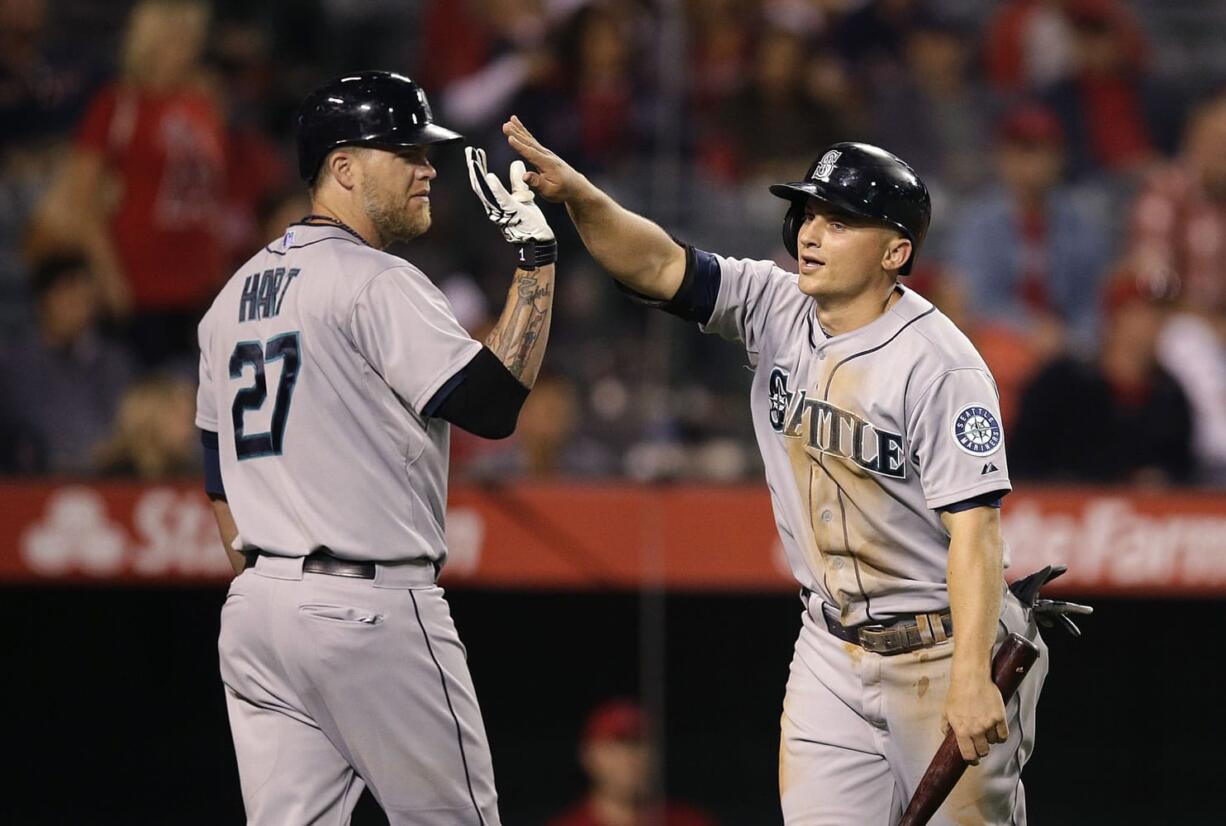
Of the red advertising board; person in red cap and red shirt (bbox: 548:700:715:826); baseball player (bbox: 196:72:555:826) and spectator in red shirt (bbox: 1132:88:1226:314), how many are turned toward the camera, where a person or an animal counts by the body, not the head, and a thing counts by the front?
3

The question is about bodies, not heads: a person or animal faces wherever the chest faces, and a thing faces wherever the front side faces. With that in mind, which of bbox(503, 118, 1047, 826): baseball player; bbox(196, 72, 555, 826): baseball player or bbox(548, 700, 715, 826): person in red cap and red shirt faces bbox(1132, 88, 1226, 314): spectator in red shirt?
bbox(196, 72, 555, 826): baseball player

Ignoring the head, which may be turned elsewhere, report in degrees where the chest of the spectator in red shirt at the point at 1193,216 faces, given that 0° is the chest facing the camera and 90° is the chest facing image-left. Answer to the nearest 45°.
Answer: approximately 0°

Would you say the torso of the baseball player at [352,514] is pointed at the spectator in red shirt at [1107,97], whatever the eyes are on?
yes

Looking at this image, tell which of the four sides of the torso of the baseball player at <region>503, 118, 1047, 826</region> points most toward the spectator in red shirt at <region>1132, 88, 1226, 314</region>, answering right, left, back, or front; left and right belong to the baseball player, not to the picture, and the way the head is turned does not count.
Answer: back

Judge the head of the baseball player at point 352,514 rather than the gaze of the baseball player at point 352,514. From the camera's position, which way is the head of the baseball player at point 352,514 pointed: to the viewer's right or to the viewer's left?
to the viewer's right

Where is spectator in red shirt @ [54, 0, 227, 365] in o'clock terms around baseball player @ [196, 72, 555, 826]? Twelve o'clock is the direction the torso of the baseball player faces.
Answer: The spectator in red shirt is roughly at 10 o'clock from the baseball player.

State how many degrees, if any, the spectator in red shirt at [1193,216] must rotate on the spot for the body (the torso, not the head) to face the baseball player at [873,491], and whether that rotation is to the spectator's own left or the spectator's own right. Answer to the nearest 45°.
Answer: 0° — they already face them

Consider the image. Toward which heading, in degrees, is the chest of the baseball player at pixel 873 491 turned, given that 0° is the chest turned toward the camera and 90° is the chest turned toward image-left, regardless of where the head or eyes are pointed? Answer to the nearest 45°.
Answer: approximately 45°

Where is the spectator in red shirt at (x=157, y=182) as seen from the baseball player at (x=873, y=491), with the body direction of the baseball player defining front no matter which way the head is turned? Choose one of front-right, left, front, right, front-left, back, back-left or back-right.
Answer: right

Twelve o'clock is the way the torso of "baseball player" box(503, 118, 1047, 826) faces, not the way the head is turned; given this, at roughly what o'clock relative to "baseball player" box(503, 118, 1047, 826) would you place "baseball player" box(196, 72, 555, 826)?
"baseball player" box(196, 72, 555, 826) is roughly at 1 o'clock from "baseball player" box(503, 118, 1047, 826).

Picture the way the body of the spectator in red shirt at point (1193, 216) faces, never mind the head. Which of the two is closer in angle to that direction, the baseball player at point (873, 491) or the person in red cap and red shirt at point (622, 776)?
the baseball player
